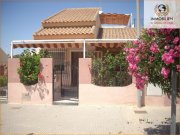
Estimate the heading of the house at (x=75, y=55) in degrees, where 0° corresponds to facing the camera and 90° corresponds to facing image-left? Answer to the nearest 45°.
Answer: approximately 0°

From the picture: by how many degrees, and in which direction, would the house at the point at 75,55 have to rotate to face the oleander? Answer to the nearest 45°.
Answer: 0° — it already faces it
